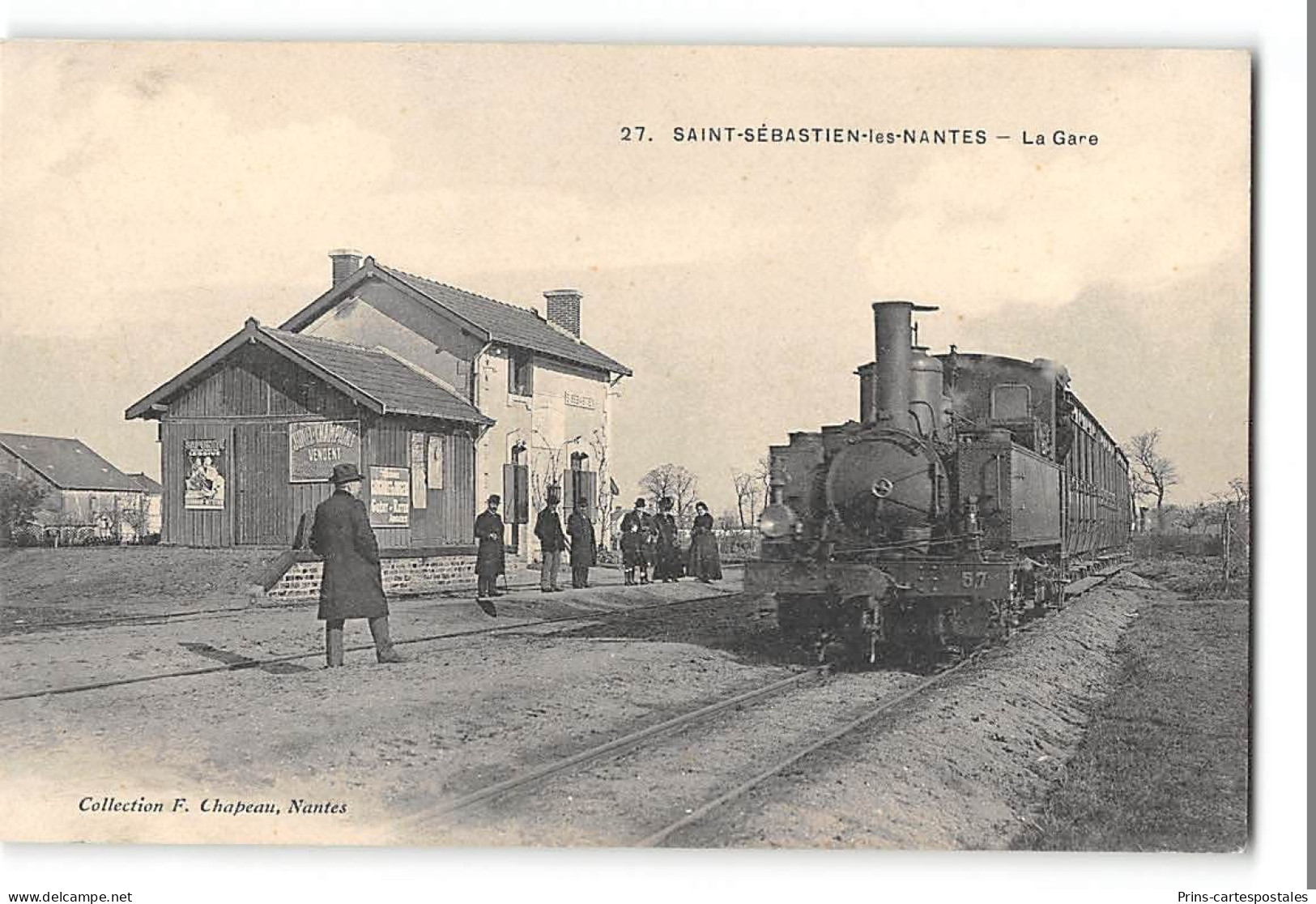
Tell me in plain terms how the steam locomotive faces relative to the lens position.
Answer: facing the viewer and to the left of the viewer

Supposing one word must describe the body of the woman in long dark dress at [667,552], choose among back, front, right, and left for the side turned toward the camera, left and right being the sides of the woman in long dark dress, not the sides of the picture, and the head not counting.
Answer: front

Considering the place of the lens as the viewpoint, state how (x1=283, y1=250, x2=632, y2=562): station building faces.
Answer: facing the viewer and to the right of the viewer

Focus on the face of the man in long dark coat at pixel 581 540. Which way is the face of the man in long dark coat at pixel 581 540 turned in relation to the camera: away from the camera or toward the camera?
toward the camera

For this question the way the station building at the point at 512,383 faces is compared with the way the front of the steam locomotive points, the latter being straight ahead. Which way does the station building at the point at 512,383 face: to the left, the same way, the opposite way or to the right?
to the left

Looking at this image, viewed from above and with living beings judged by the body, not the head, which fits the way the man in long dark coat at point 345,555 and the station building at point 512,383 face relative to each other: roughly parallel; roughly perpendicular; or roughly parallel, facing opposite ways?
roughly perpendicular

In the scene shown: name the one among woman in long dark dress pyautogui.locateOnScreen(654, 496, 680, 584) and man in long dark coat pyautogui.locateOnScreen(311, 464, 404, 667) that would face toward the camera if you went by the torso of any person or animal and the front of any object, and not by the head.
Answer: the woman in long dark dress

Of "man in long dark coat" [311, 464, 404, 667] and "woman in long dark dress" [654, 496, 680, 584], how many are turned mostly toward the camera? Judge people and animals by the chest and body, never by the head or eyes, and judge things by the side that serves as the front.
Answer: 1
